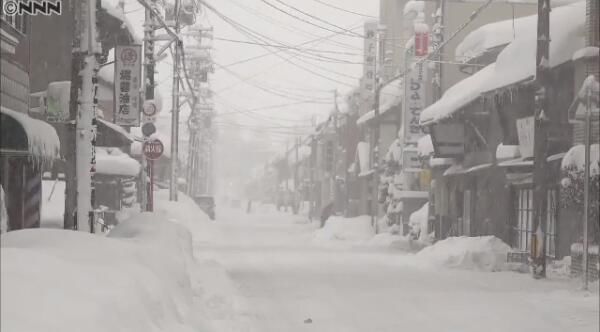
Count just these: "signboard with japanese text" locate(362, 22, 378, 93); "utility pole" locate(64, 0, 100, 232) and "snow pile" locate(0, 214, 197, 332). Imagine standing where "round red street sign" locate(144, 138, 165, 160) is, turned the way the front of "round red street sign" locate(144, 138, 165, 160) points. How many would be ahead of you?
2

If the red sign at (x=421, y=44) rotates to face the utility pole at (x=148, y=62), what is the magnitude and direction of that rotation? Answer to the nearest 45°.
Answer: approximately 45° to its right

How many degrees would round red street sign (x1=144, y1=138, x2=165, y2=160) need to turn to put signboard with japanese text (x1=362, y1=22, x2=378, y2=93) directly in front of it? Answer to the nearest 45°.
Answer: approximately 135° to its left

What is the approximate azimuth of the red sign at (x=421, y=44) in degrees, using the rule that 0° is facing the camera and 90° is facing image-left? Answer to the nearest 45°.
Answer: approximately 0°
